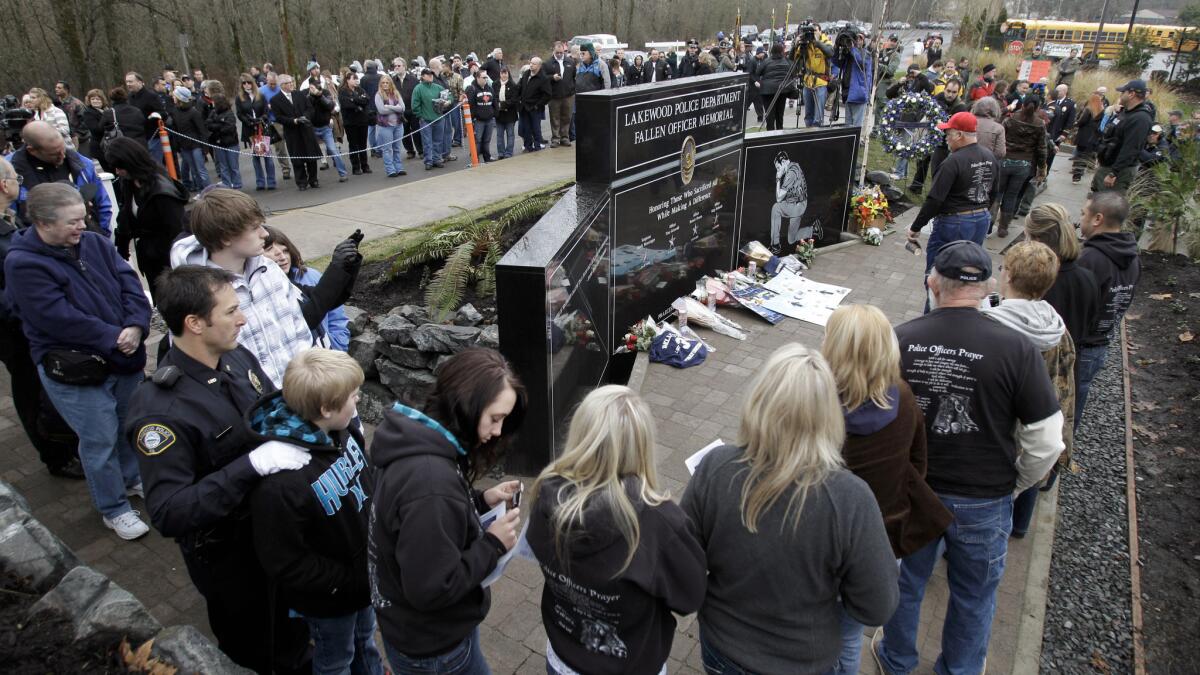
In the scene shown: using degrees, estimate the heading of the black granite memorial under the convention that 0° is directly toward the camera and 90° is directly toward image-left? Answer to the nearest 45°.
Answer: approximately 315°

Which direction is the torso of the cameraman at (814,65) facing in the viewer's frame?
toward the camera

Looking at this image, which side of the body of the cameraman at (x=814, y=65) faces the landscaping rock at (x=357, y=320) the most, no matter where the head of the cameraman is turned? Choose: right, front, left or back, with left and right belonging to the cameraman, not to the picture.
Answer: front

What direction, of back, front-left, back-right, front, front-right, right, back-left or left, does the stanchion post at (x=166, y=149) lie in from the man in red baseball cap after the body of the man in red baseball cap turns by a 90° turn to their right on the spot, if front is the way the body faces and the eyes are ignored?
back-left

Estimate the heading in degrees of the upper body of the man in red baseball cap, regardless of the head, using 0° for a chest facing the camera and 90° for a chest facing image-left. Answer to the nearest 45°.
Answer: approximately 135°

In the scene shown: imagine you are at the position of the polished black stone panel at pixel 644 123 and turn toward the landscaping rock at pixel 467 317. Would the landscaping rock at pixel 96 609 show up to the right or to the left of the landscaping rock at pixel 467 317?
left

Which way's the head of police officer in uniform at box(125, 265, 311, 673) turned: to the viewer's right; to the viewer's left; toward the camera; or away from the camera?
to the viewer's right

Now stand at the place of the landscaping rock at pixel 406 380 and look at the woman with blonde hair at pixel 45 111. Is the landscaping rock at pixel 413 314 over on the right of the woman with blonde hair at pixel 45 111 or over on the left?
right

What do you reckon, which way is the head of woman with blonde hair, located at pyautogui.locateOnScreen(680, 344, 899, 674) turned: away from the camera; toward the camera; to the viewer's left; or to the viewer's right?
away from the camera
